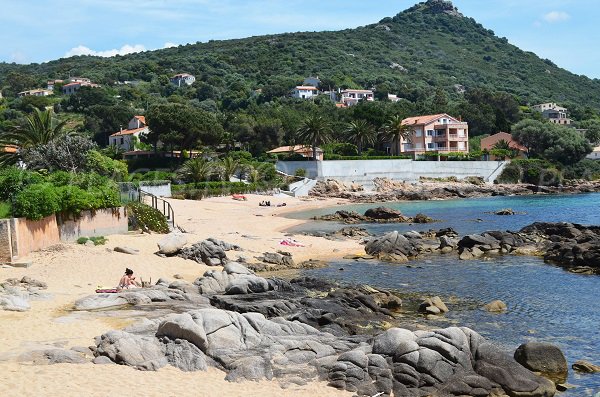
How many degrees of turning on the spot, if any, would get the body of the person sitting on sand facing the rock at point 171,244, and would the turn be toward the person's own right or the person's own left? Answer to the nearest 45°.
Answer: approximately 90° to the person's own left

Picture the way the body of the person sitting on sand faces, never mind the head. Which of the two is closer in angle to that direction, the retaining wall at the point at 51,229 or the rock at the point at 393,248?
the rock

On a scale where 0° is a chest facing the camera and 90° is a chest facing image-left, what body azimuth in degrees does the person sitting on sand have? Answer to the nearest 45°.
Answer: approximately 270°

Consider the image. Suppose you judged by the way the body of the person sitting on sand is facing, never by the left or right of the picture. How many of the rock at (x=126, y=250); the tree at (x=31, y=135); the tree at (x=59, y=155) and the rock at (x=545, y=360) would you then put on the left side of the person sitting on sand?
3

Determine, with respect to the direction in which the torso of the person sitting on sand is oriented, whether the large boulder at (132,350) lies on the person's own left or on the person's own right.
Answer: on the person's own right

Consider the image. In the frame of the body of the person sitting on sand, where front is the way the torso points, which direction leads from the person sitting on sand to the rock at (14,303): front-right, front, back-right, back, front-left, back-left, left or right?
back-right

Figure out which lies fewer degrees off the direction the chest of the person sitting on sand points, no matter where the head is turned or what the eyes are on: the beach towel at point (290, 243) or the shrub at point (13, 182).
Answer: the beach towel

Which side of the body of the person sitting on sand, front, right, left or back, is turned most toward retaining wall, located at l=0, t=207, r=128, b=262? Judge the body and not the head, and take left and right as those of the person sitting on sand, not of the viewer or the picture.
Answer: left

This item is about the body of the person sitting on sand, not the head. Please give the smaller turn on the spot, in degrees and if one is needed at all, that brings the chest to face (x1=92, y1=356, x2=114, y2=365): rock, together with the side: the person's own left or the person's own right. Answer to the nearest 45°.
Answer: approximately 90° to the person's own right

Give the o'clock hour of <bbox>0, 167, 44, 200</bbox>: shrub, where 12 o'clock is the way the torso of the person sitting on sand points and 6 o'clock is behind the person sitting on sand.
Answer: The shrub is roughly at 8 o'clock from the person sitting on sand.

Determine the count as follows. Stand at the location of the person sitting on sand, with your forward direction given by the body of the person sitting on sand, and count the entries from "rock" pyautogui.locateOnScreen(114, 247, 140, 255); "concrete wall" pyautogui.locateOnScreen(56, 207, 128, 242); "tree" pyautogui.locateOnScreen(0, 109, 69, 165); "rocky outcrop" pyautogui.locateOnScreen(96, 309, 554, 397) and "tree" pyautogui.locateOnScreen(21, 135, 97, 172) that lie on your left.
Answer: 4

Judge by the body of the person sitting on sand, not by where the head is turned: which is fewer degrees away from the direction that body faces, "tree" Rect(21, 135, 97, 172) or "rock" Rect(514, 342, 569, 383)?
the rock

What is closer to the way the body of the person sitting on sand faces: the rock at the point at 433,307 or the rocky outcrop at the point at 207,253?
the rock
